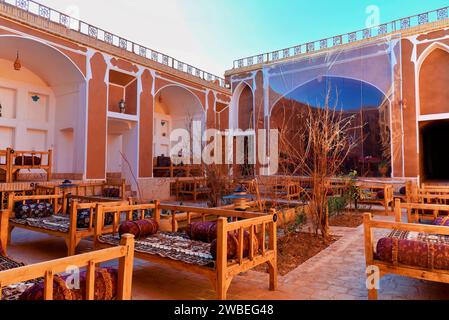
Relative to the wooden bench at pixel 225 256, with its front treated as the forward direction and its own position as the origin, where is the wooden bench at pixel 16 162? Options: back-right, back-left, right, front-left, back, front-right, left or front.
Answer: right

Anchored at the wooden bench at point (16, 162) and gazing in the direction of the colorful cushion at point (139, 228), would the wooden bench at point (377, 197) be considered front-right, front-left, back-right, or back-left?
front-left

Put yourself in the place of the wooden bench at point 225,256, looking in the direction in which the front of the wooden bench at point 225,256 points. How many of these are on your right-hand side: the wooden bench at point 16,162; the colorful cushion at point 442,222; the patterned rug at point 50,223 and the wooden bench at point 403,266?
2

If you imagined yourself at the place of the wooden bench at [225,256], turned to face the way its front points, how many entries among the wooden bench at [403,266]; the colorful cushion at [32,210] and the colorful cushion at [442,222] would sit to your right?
1

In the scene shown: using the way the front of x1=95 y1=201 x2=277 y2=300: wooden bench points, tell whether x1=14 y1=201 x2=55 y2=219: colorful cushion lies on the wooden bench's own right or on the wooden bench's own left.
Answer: on the wooden bench's own right

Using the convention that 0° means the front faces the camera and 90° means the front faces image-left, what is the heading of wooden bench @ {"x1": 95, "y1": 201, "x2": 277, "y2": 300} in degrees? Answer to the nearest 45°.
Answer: approximately 45°

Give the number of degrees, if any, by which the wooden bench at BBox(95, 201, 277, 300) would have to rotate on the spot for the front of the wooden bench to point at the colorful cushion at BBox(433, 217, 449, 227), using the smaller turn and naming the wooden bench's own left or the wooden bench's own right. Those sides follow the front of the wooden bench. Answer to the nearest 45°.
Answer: approximately 135° to the wooden bench's own left

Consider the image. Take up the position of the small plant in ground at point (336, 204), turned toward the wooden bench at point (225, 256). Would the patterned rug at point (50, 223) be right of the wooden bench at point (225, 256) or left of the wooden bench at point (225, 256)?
right

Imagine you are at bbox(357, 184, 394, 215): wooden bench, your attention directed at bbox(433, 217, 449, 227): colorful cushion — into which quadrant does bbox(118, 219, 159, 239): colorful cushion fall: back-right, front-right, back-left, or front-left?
front-right

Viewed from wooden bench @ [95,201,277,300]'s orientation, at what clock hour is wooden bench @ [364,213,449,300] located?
wooden bench @ [364,213,449,300] is roughly at 8 o'clock from wooden bench @ [95,201,277,300].
